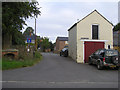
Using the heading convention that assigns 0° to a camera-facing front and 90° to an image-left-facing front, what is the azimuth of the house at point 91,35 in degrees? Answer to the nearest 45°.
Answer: approximately 0°
